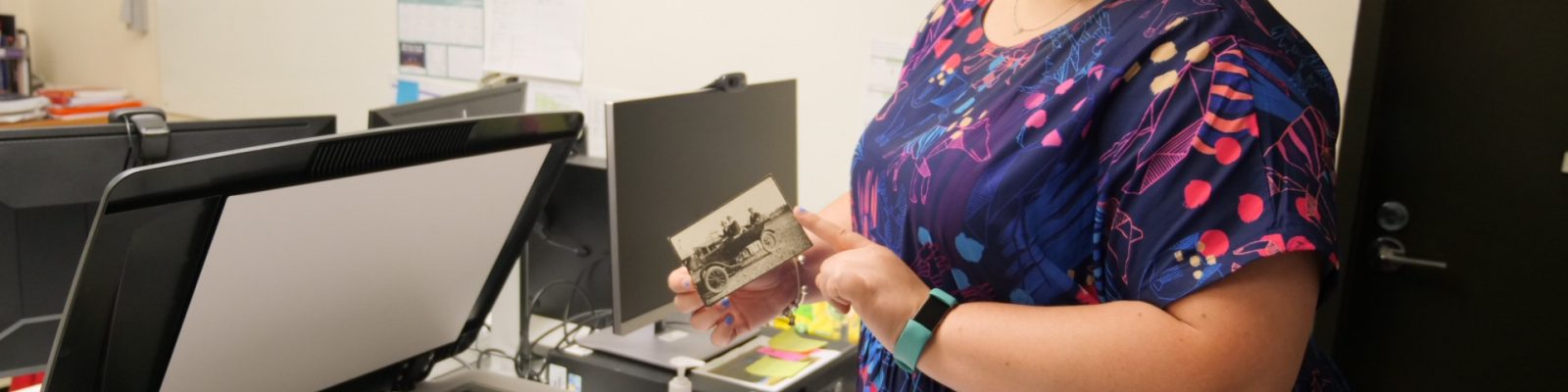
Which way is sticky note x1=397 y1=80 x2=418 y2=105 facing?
toward the camera

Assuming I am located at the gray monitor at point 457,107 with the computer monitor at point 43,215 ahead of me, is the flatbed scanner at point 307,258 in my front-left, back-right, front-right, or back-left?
front-left

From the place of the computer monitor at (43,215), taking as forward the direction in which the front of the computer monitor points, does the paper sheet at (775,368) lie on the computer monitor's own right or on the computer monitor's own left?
on the computer monitor's own right

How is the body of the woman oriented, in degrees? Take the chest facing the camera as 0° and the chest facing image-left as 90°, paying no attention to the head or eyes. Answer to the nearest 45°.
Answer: approximately 45°

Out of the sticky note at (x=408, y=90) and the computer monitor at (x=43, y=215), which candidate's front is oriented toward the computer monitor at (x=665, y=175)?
the sticky note

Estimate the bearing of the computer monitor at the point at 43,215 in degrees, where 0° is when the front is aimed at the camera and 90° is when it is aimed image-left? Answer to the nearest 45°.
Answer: approximately 180°
